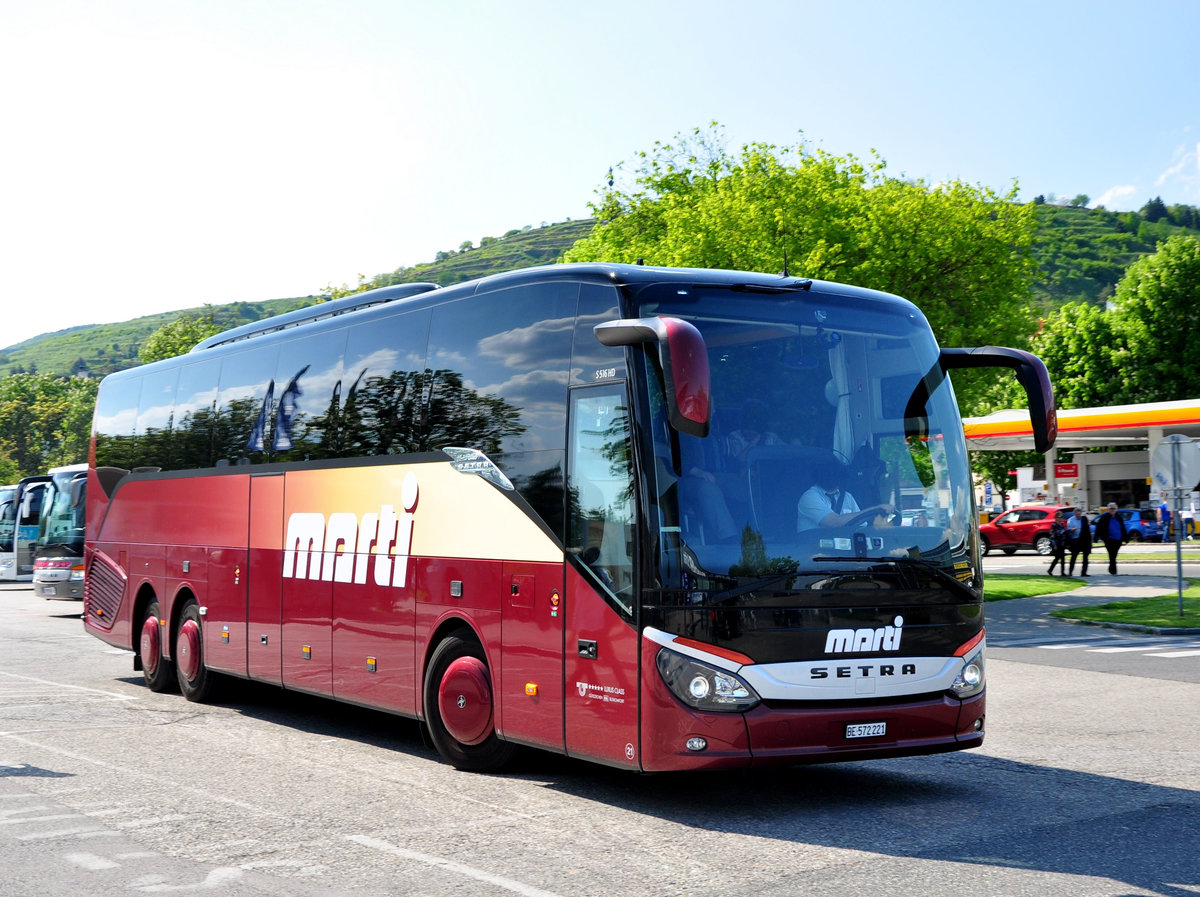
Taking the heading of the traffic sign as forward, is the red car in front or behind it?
in front

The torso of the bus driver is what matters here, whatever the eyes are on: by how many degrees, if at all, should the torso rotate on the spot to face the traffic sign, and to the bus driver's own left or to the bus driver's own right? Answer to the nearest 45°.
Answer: approximately 135° to the bus driver's own left

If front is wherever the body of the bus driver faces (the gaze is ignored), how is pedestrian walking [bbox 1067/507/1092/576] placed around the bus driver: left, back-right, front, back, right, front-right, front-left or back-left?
back-left

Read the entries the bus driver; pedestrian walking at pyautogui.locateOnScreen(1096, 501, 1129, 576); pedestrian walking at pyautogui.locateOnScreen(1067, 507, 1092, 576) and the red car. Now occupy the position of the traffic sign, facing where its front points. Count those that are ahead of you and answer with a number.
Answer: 3

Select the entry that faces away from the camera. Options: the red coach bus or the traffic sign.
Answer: the traffic sign

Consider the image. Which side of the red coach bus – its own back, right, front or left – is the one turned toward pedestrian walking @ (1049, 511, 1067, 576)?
left

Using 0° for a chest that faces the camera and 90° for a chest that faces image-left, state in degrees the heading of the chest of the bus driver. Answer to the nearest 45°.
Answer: approximately 315°

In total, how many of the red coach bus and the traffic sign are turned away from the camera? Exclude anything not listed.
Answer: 1

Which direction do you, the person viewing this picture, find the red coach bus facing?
facing the viewer and to the right of the viewer

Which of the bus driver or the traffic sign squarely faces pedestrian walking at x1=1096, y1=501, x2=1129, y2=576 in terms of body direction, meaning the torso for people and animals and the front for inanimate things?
the traffic sign

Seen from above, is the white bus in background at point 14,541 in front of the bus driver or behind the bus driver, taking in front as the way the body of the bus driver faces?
behind

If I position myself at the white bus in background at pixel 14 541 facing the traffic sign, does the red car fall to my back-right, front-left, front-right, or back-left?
front-left

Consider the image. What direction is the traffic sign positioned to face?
away from the camera

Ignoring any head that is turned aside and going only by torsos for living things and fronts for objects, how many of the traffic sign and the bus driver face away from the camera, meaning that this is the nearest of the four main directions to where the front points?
1

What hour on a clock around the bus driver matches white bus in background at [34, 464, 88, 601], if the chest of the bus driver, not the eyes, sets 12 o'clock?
The white bus in background is roughly at 6 o'clock from the bus driver.

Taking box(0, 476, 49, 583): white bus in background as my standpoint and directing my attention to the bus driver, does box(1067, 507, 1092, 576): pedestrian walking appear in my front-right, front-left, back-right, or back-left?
front-left
